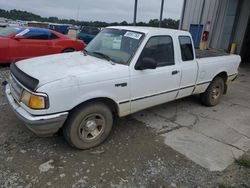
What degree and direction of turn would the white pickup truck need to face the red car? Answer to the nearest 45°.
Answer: approximately 90° to its right

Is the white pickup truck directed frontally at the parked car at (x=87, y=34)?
no

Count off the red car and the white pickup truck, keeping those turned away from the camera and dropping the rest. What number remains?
0

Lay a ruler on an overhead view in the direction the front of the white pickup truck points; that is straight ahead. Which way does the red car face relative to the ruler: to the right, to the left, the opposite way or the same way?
the same way

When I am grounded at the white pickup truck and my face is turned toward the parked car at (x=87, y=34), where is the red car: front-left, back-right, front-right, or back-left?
front-left

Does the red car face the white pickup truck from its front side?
no

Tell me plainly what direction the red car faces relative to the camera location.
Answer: facing the viewer and to the left of the viewer

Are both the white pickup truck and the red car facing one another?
no

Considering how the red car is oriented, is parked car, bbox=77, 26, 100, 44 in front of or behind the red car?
behind
